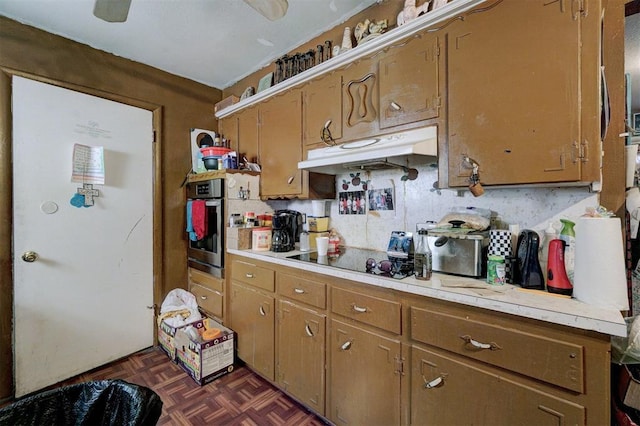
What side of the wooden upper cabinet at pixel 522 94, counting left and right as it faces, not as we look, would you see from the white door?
right

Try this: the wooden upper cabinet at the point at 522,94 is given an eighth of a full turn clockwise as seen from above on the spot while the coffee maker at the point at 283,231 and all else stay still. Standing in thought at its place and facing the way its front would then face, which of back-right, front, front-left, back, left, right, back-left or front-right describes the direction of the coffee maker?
front-right

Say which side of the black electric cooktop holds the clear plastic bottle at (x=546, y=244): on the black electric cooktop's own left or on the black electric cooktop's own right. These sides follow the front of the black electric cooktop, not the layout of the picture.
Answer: on the black electric cooktop's own left

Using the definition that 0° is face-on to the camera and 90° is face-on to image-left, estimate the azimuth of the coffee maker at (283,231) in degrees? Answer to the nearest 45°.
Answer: approximately 45°
